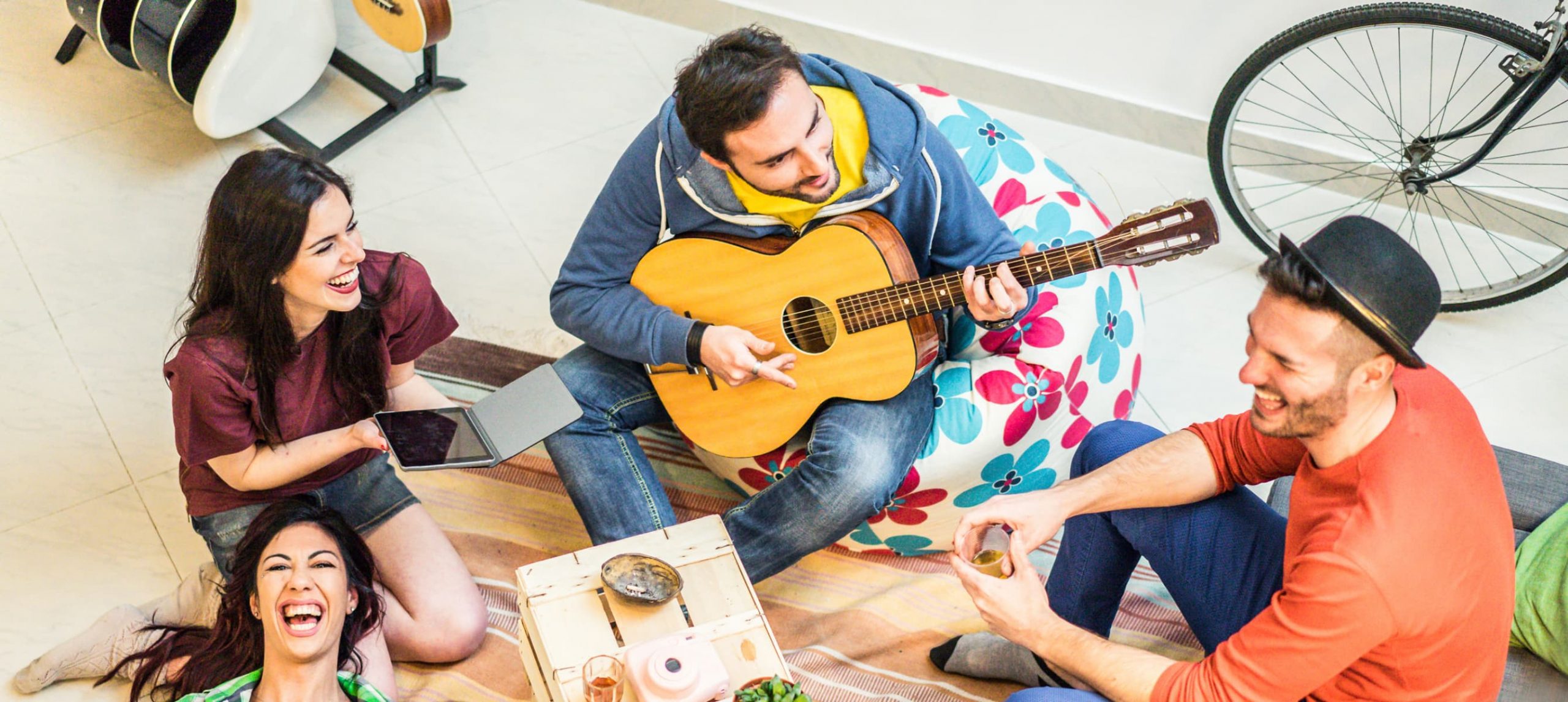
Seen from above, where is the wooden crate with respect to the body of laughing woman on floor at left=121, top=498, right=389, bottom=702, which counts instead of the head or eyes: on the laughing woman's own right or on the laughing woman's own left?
on the laughing woman's own left

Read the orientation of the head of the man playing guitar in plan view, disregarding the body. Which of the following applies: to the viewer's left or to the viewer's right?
to the viewer's right

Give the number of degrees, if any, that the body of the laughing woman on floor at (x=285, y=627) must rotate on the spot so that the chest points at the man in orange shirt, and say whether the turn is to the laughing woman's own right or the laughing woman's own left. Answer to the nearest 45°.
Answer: approximately 90° to the laughing woman's own left

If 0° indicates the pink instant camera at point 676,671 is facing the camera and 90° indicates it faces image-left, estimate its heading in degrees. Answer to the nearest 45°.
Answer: approximately 0°

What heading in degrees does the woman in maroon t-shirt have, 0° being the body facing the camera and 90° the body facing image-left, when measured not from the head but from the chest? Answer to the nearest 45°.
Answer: approximately 315°

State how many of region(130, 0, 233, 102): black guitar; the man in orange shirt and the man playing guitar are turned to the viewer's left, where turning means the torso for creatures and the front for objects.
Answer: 1

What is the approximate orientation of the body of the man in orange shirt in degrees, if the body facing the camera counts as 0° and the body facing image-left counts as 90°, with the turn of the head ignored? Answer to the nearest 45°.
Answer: approximately 90°

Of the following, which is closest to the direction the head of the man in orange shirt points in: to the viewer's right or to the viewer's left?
to the viewer's left

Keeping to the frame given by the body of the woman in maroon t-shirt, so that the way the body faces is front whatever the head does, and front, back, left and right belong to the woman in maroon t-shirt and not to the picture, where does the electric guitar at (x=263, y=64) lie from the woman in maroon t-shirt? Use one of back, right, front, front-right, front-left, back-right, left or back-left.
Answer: back-left
